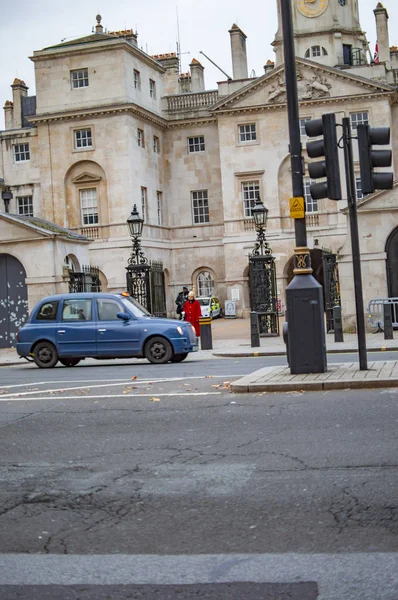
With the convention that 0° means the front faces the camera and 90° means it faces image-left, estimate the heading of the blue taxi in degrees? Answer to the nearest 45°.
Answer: approximately 270°

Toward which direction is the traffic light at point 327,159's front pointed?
to the viewer's left

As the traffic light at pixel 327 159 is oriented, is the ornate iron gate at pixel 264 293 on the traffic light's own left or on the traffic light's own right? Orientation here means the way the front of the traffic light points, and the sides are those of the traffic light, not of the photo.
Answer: on the traffic light's own right

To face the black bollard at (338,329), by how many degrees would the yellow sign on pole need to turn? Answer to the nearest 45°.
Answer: approximately 180°

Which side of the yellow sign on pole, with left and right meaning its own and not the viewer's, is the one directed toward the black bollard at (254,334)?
back

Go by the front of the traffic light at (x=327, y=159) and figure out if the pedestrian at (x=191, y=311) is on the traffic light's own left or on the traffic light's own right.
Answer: on the traffic light's own right

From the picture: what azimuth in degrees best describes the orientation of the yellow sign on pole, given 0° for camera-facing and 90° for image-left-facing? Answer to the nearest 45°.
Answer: approximately 0°

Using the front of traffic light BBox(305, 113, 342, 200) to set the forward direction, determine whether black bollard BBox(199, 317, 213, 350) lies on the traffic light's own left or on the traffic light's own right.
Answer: on the traffic light's own right

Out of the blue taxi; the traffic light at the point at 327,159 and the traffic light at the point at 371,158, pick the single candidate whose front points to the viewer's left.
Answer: the traffic light at the point at 327,159

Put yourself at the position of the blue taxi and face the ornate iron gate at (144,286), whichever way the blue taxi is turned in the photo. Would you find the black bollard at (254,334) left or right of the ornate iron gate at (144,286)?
right

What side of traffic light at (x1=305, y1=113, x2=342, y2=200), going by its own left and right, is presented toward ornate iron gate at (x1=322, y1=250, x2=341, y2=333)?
right

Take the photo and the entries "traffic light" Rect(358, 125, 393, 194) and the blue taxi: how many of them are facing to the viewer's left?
0

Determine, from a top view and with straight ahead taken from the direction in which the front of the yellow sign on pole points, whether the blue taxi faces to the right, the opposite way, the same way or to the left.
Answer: to the left
